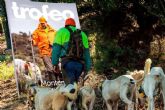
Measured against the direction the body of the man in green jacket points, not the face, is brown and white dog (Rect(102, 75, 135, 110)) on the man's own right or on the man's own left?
on the man's own right

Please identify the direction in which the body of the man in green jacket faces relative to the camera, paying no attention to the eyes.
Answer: away from the camera
